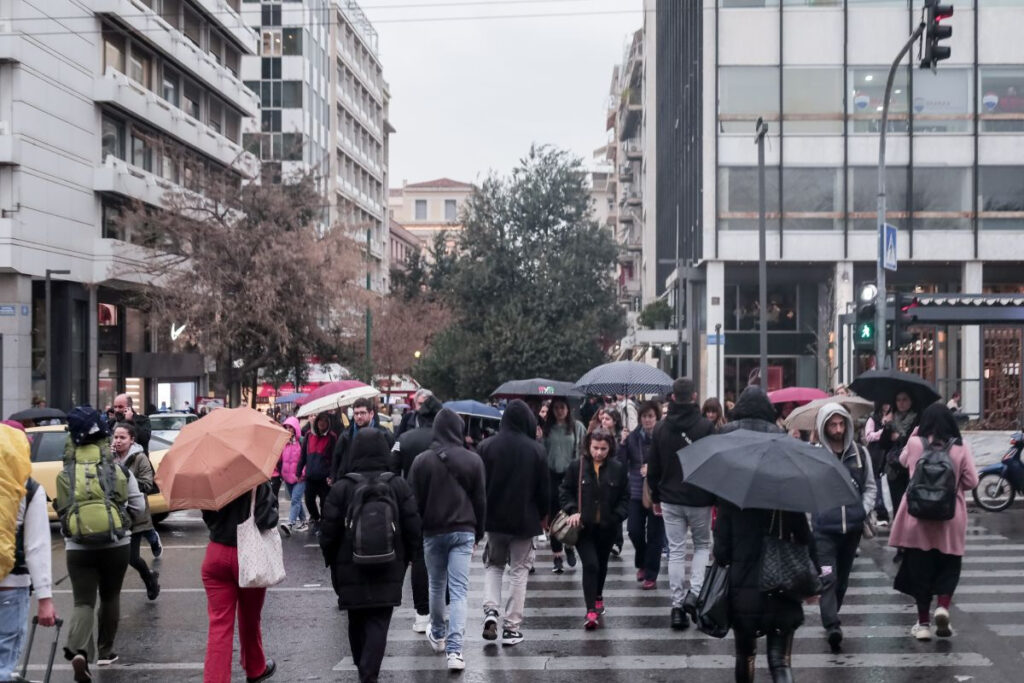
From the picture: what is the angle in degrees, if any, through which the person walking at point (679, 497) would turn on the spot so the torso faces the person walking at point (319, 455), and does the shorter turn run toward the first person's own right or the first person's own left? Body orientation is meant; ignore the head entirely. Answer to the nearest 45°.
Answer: approximately 45° to the first person's own left

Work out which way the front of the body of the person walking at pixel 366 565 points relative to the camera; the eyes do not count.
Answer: away from the camera

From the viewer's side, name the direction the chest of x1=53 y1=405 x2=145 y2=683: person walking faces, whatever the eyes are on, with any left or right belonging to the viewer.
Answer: facing away from the viewer

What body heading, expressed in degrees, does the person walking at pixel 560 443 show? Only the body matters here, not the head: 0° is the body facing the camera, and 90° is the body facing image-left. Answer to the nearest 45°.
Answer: approximately 0°

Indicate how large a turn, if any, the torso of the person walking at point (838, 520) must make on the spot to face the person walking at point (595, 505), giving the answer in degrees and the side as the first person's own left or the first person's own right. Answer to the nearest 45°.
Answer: approximately 90° to the first person's own right

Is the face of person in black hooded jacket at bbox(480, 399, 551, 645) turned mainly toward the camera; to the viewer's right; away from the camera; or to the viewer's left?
away from the camera

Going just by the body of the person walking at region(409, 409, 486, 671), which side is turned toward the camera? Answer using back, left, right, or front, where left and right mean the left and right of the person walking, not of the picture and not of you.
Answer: back

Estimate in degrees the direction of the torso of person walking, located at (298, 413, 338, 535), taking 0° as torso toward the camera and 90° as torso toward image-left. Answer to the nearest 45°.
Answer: approximately 0°

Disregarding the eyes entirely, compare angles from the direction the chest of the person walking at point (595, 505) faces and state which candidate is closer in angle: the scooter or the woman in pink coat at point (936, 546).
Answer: the woman in pink coat

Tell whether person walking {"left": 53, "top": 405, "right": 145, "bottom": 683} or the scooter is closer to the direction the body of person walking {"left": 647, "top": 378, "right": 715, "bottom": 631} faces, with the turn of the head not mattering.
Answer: the scooter

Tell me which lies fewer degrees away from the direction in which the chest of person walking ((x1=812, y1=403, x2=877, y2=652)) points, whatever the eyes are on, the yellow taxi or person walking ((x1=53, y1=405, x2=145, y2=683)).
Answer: the person walking

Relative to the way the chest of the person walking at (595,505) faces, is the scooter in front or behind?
behind
